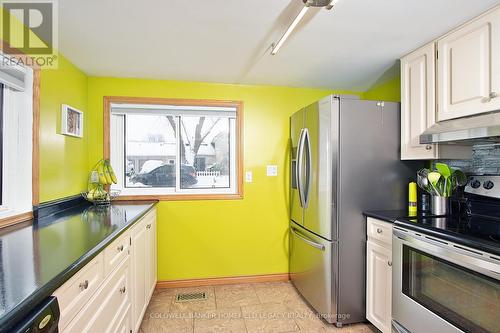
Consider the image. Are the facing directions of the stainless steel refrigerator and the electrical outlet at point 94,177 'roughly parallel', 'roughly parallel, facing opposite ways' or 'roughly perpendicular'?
roughly perpendicular

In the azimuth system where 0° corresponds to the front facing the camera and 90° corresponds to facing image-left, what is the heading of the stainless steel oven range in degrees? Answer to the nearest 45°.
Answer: approximately 45°

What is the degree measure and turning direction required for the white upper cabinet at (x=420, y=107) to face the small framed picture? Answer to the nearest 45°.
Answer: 0° — it already faces it

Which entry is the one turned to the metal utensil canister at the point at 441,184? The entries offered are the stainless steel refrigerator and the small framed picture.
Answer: the small framed picture

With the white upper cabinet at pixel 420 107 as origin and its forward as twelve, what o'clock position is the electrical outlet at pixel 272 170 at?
The electrical outlet is roughly at 2 o'clock from the white upper cabinet.

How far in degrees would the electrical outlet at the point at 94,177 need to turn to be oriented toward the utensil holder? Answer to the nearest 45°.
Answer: approximately 45° to its left
